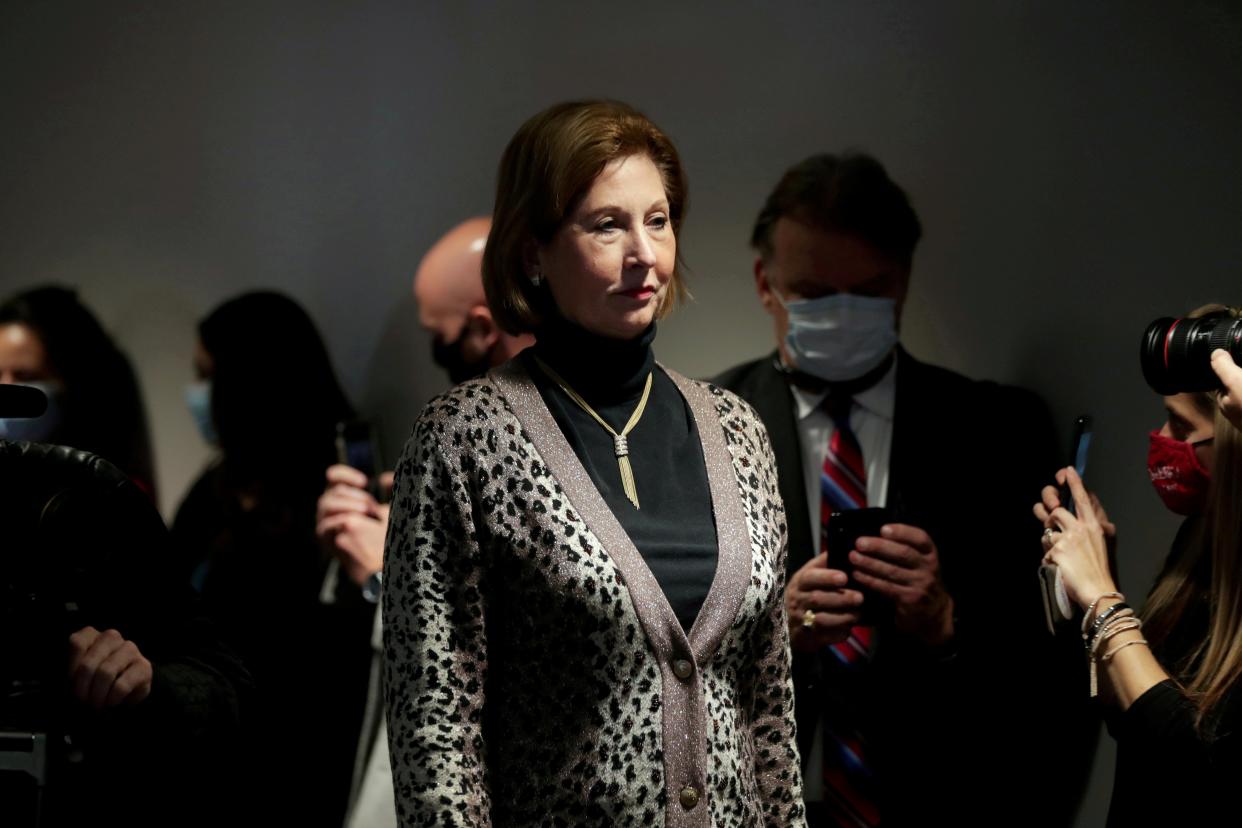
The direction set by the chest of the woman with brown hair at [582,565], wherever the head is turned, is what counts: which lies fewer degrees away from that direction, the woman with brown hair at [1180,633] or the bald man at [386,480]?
the woman with brown hair

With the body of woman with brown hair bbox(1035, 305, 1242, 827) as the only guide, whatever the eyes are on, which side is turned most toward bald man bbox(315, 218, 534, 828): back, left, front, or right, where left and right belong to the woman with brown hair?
front

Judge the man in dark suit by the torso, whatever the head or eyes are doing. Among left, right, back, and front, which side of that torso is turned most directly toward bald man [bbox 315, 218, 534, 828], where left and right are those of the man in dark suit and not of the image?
right

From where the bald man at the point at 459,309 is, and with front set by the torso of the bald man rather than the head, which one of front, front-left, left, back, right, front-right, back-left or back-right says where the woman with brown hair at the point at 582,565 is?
left

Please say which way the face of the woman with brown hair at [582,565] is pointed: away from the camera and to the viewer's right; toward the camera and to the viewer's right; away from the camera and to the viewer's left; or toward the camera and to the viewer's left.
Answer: toward the camera and to the viewer's right

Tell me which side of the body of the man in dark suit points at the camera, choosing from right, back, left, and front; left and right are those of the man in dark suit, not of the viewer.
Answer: front

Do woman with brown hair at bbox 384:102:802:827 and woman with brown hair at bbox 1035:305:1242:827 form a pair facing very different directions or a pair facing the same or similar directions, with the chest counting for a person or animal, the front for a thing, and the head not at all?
very different directions

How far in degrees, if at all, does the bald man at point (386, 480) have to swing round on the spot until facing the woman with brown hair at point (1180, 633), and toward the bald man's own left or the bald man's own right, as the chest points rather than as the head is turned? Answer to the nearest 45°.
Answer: approximately 135° to the bald man's own left

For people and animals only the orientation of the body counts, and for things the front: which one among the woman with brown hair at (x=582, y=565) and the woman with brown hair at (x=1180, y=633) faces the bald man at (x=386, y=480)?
the woman with brown hair at (x=1180, y=633)

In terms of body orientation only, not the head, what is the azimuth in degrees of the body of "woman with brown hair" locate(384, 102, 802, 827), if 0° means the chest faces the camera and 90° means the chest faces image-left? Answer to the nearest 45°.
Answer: approximately 315°
